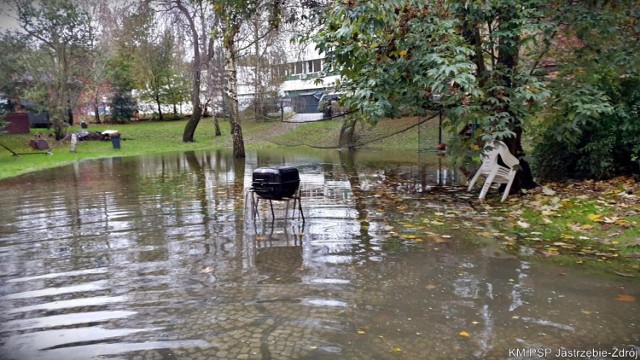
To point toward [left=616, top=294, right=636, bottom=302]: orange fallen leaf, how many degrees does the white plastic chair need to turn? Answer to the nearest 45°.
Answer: approximately 135° to its left

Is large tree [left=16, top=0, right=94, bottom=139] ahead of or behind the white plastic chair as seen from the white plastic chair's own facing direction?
ahead
